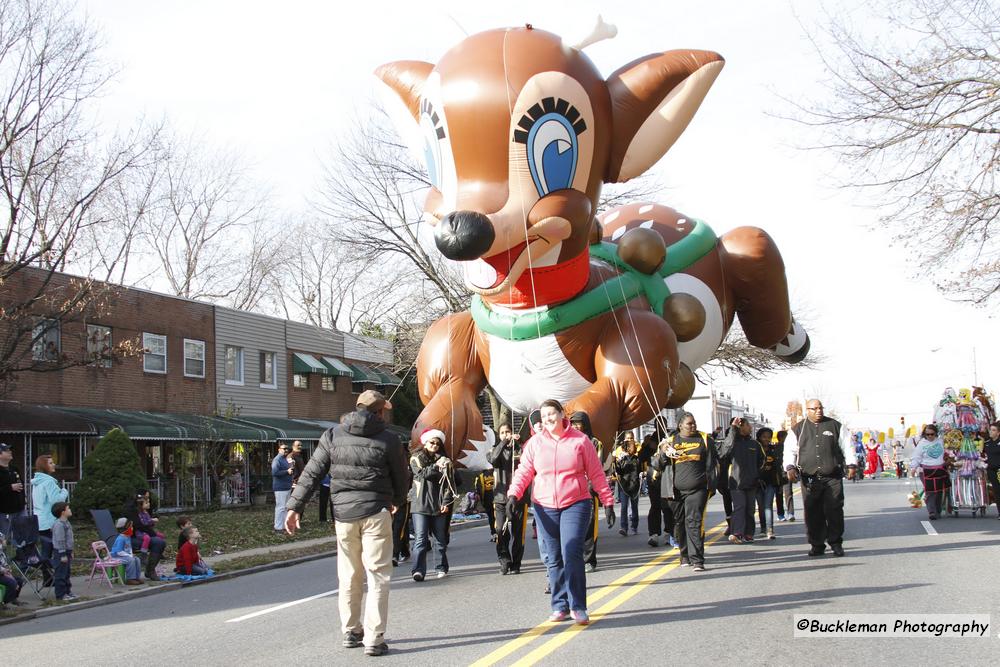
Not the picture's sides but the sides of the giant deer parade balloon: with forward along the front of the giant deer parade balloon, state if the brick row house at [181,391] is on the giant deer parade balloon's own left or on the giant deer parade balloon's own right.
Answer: on the giant deer parade balloon's own right

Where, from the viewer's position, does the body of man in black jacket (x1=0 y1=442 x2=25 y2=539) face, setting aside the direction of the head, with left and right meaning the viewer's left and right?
facing to the right of the viewer

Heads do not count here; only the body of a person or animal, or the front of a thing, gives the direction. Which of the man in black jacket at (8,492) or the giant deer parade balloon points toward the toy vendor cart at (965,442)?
the man in black jacket

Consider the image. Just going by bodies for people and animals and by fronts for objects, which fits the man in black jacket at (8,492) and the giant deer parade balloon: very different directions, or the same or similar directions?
very different directions

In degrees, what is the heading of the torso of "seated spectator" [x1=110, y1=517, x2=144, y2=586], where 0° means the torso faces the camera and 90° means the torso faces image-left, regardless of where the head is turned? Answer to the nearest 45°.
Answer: approximately 270°

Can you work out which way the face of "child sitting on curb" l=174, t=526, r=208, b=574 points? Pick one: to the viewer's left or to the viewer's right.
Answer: to the viewer's right

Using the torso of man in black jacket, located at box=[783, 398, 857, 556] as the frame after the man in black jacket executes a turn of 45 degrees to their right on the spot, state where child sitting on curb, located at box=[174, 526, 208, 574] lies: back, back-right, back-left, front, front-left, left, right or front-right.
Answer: front-right

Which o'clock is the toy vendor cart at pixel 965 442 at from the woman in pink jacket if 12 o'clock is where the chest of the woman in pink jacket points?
The toy vendor cart is roughly at 7 o'clock from the woman in pink jacket.

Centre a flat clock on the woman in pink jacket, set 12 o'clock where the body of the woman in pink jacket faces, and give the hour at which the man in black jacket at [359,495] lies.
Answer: The man in black jacket is roughly at 2 o'clock from the woman in pink jacket.

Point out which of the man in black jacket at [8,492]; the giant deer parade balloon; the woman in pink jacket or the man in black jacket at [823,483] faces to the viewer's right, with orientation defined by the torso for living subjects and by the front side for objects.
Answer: the man in black jacket at [8,492]
